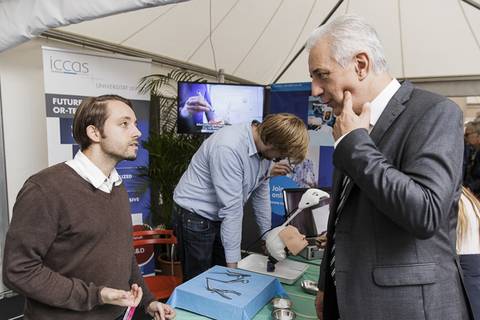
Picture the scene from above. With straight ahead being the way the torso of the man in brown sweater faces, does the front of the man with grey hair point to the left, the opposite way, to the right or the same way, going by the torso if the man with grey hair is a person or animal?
the opposite way

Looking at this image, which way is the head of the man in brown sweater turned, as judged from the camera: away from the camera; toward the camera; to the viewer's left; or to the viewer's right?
to the viewer's right

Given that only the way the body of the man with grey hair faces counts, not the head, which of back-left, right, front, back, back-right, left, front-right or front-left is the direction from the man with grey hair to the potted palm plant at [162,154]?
front-right

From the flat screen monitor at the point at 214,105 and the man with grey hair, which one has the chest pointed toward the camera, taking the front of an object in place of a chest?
the flat screen monitor

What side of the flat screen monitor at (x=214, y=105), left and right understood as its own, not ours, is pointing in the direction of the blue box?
front

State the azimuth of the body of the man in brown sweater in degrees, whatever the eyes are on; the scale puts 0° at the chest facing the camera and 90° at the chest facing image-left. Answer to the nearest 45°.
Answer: approximately 315°

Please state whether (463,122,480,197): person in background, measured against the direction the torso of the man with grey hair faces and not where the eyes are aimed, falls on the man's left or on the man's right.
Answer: on the man's right

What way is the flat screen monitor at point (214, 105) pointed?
toward the camera

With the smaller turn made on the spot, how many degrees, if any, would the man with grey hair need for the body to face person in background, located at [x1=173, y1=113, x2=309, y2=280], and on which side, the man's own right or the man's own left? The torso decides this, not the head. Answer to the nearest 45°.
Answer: approximately 45° to the man's own right

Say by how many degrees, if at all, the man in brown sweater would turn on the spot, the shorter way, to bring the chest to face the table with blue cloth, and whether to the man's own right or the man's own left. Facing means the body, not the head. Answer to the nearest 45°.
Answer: approximately 45° to the man's own left

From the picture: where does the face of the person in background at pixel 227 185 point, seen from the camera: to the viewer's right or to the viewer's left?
to the viewer's right

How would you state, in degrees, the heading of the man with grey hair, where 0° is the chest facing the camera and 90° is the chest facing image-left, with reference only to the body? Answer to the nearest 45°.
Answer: approximately 90°

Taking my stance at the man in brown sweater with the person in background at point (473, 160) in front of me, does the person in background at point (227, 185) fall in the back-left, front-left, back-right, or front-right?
front-left

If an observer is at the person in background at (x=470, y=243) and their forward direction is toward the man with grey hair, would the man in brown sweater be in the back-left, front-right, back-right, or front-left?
front-right

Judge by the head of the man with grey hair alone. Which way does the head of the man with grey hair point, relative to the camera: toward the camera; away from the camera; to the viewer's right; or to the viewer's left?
to the viewer's left

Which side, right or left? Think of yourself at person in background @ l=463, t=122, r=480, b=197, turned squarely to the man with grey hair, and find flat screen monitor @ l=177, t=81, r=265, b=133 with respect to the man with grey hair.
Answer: right

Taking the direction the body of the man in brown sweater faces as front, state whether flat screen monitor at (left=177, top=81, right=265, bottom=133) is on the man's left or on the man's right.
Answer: on the man's left

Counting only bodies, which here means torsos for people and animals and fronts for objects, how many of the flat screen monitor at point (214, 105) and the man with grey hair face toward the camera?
1
